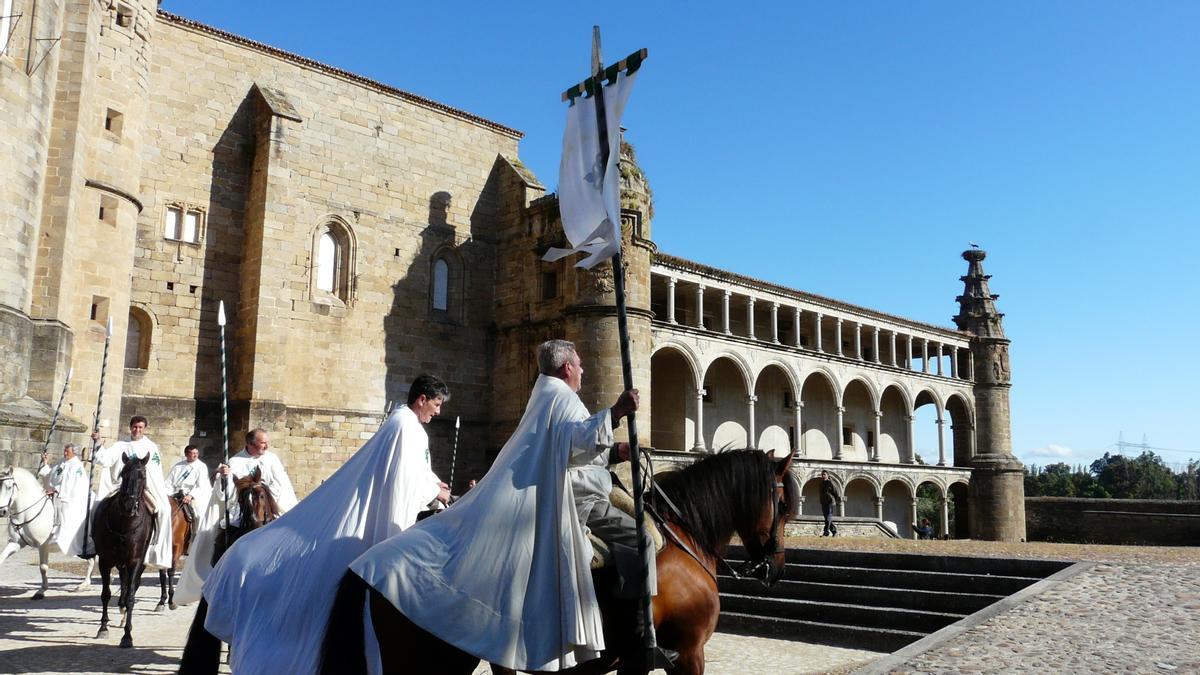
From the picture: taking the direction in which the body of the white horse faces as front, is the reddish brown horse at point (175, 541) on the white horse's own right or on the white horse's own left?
on the white horse's own left

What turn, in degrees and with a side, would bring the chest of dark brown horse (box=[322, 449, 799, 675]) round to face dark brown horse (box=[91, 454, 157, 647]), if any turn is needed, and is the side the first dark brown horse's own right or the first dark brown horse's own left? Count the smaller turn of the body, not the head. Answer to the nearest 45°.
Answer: approximately 135° to the first dark brown horse's own left

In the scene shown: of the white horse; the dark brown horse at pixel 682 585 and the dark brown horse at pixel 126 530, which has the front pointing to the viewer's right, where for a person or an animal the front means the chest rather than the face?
the dark brown horse at pixel 682 585

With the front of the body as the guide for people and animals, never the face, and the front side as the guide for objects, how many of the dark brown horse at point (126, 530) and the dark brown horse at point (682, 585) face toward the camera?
1

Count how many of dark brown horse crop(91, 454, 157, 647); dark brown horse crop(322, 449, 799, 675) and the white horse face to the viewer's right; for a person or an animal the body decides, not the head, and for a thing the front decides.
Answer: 1

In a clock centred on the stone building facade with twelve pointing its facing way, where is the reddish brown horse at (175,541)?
The reddish brown horse is roughly at 1 o'clock from the stone building facade.

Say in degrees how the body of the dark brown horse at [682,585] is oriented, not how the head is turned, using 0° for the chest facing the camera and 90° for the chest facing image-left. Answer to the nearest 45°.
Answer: approximately 270°

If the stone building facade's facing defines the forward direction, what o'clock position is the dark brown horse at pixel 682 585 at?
The dark brown horse is roughly at 1 o'clock from the stone building facade.

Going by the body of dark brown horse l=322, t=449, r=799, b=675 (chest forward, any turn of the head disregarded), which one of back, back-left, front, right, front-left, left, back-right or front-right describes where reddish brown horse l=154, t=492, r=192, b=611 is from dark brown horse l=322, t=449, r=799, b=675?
back-left

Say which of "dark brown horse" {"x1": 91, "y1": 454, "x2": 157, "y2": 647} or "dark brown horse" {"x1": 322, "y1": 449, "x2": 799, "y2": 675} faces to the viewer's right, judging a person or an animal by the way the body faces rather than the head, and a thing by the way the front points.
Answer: "dark brown horse" {"x1": 322, "y1": 449, "x2": 799, "y2": 675}
